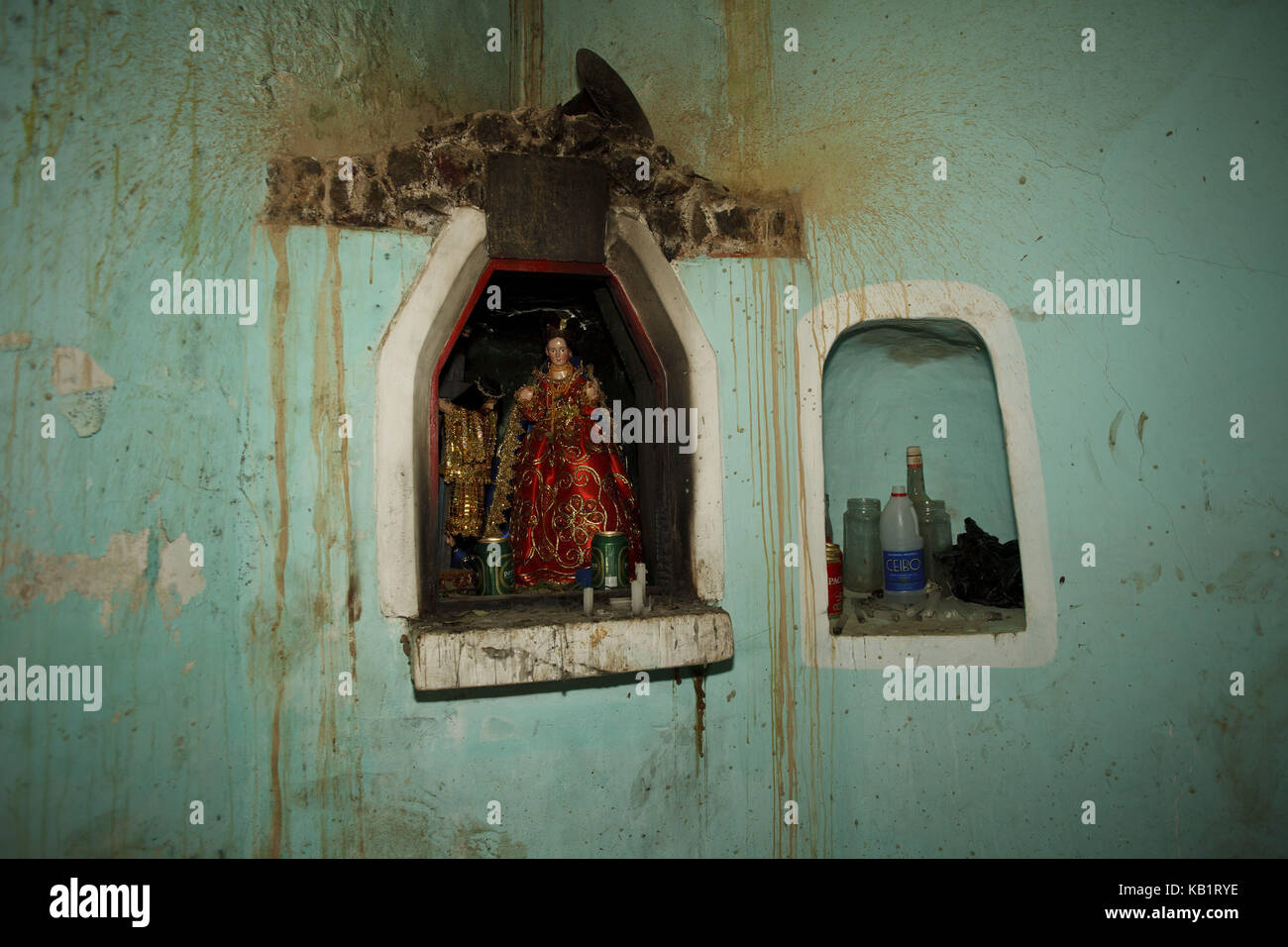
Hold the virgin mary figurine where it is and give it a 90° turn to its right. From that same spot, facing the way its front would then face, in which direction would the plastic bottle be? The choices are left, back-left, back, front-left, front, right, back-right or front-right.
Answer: back

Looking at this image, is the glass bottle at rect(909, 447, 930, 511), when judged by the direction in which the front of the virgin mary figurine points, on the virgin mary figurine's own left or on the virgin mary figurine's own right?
on the virgin mary figurine's own left

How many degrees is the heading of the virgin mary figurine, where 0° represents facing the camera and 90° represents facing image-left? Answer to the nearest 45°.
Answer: approximately 0°

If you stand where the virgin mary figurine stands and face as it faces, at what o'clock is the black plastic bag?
The black plastic bag is roughly at 9 o'clock from the virgin mary figurine.

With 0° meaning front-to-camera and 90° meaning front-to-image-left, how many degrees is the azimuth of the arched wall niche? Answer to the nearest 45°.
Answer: approximately 0°

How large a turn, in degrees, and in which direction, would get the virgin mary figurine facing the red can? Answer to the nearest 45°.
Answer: approximately 90° to its left
